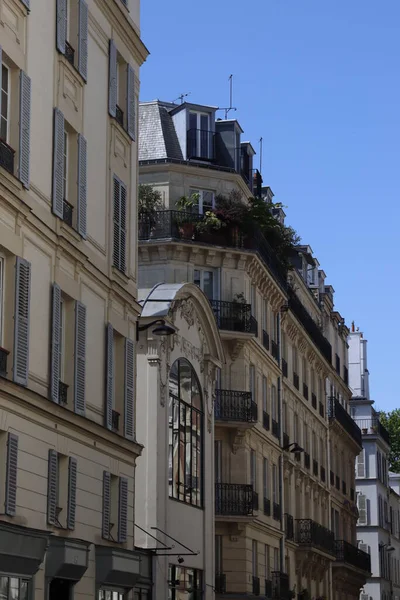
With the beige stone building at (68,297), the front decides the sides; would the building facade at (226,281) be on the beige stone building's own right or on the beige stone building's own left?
on the beige stone building's own left

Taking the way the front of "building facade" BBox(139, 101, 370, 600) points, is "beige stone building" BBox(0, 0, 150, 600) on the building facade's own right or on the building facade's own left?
on the building facade's own right

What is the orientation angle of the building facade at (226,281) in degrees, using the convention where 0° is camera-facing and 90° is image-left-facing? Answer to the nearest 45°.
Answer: approximately 315°

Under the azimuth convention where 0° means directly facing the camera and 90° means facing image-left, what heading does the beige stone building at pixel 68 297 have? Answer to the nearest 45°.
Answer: approximately 315°
